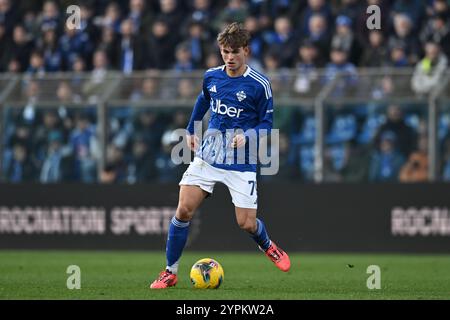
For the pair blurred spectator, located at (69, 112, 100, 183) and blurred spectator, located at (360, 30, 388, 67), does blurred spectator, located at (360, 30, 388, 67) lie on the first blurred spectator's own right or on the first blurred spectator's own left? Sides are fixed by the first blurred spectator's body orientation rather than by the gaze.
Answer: on the first blurred spectator's own left

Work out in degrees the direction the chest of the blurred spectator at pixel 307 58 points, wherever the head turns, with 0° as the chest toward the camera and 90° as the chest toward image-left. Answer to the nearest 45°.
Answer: approximately 0°

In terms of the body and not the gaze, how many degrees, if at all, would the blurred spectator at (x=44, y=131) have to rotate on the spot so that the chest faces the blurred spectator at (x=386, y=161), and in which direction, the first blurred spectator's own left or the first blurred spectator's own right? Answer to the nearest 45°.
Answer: approximately 90° to the first blurred spectator's own left

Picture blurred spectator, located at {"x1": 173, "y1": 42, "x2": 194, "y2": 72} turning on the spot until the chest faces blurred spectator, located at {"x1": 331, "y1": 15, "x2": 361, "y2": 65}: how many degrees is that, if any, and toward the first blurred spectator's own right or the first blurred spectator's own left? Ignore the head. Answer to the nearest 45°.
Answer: approximately 90° to the first blurred spectator's own left

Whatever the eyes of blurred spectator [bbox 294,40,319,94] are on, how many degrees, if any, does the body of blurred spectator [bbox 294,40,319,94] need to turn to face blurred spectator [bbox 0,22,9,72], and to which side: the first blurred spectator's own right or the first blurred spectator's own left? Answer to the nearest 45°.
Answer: approximately 90° to the first blurred spectator's own right
